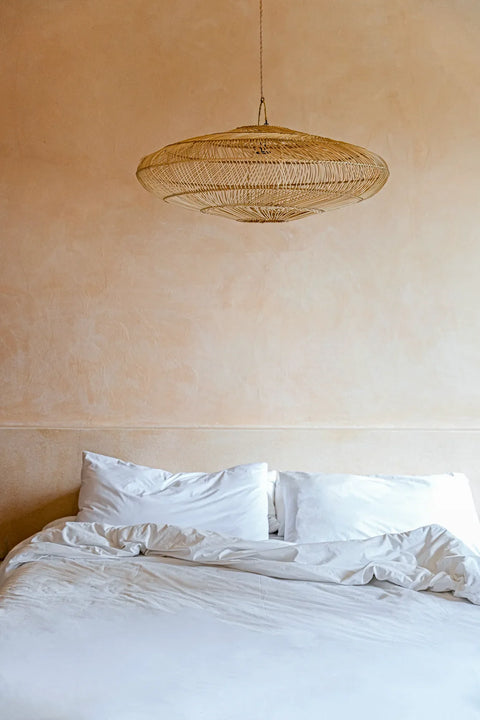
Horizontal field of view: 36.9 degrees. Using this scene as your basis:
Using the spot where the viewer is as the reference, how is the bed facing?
facing the viewer
